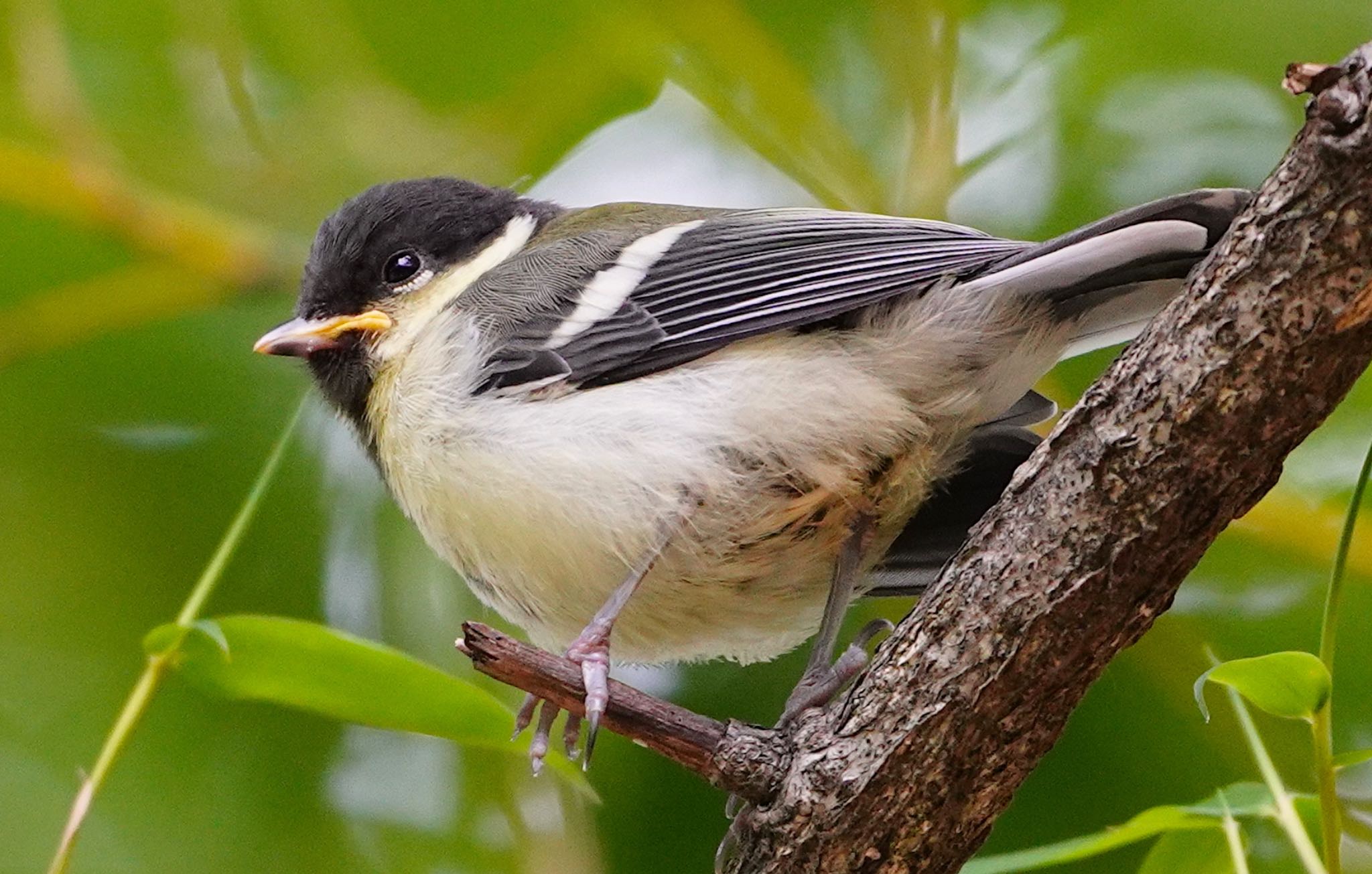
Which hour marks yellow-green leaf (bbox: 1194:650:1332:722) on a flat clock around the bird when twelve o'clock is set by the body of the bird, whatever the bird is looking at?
The yellow-green leaf is roughly at 6 o'clock from the bird.

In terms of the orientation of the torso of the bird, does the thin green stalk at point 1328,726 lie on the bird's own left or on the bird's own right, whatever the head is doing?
on the bird's own left

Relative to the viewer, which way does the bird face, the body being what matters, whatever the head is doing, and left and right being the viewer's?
facing to the left of the viewer

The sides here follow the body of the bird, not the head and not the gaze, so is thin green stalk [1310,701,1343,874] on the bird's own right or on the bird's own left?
on the bird's own left
